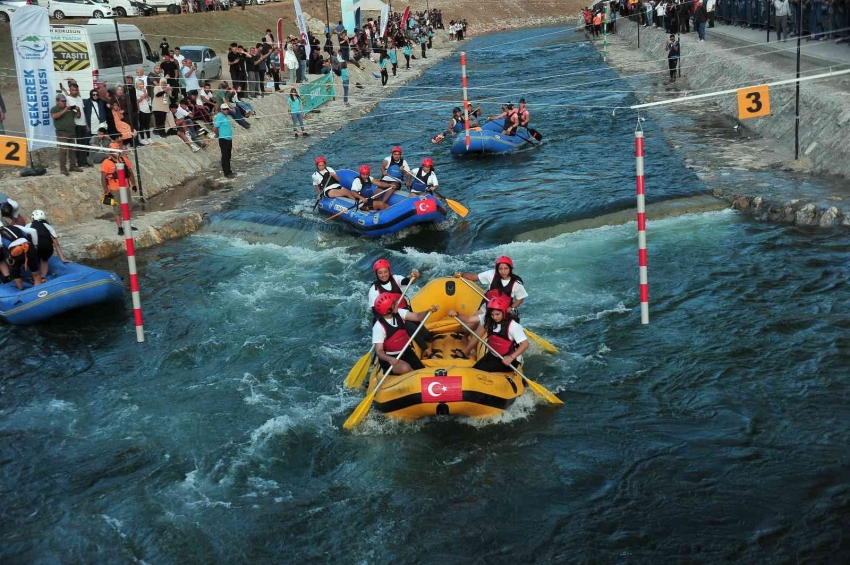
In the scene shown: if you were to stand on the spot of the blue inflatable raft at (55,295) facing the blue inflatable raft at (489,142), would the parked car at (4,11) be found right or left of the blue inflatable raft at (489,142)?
left

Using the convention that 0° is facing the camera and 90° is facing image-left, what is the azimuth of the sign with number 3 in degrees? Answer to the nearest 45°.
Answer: approximately 0°

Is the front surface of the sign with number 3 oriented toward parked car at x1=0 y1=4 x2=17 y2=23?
no

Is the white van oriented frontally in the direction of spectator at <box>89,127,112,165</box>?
no

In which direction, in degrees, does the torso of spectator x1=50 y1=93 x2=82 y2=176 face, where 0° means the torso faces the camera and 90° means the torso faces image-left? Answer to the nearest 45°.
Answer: approximately 315°

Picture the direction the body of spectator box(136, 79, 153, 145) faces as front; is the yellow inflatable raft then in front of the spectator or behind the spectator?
in front

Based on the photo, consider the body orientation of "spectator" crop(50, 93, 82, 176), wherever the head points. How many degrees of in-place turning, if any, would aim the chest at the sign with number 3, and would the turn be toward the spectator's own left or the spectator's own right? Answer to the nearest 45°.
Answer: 0° — they already face it

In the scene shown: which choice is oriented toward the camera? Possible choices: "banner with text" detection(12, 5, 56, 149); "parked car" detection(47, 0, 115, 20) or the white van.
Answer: the banner with text

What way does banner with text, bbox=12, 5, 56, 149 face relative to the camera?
toward the camera

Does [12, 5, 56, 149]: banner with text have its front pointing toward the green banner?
no

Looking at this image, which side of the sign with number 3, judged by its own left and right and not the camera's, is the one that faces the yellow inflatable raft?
front
